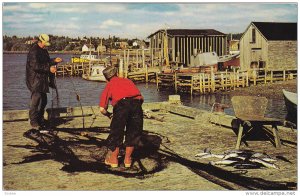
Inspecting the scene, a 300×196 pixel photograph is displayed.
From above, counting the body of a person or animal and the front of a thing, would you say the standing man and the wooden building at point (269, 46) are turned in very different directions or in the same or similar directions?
very different directions

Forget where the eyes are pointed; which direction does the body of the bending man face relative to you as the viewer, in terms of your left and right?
facing away from the viewer and to the left of the viewer

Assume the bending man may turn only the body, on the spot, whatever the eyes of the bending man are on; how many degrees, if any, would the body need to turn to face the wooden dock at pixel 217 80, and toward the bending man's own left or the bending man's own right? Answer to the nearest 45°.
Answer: approximately 45° to the bending man's own right

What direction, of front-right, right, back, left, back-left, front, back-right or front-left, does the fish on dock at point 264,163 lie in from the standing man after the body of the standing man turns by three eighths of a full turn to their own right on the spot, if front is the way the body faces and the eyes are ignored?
left

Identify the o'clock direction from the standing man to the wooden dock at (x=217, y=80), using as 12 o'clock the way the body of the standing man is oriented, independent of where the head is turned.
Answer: The wooden dock is roughly at 10 o'clock from the standing man.

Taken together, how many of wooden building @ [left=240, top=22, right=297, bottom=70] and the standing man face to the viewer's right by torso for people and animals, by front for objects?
1

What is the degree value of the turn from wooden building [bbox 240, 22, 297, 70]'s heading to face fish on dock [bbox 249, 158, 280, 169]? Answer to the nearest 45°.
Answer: approximately 45° to its left

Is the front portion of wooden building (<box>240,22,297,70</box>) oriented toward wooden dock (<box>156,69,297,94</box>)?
yes

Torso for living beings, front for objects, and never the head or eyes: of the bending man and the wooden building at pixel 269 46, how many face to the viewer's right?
0

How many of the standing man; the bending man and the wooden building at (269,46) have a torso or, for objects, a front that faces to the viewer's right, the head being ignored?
1

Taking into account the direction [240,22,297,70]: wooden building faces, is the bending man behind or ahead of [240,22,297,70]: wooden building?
ahead

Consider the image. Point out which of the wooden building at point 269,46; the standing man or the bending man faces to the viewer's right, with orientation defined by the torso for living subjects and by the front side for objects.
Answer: the standing man

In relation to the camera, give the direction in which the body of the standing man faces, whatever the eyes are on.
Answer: to the viewer's right
